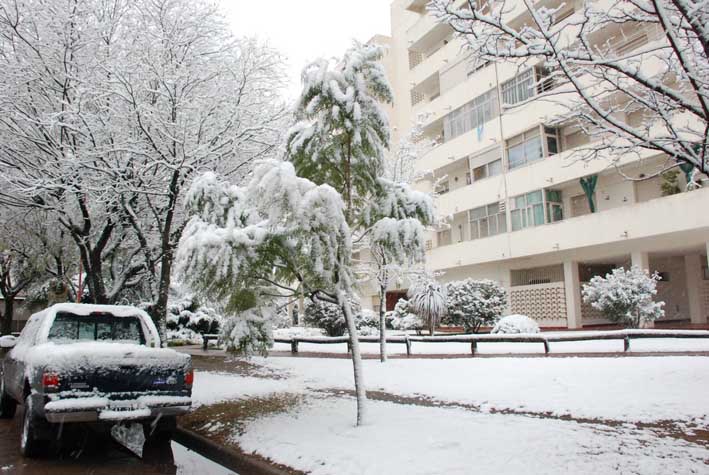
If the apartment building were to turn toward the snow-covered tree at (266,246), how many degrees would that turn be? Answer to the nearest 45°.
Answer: approximately 45° to its left

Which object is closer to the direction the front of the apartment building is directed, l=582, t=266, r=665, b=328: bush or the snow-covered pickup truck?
the snow-covered pickup truck

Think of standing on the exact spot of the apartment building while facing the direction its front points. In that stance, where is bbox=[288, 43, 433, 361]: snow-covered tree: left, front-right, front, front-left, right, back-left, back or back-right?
front-left

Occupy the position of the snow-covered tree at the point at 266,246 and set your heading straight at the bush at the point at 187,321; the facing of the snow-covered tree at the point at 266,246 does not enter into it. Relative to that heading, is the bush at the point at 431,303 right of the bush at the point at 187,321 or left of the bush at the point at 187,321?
right

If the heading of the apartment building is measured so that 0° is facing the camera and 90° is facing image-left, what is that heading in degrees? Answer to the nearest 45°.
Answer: approximately 45°

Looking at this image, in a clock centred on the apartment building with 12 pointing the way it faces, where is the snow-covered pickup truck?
The snow-covered pickup truck is roughly at 11 o'clock from the apartment building.

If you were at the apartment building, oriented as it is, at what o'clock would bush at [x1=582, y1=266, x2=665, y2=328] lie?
The bush is roughly at 10 o'clock from the apartment building.
